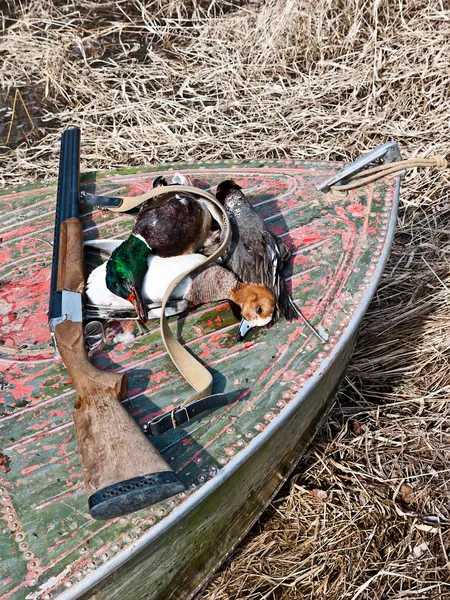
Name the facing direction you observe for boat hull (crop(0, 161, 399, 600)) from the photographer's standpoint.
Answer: facing away from the viewer and to the right of the viewer
